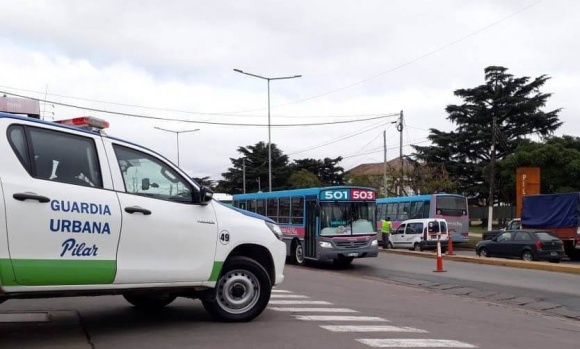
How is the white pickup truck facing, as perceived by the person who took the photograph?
facing away from the viewer and to the right of the viewer

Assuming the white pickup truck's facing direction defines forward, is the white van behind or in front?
in front

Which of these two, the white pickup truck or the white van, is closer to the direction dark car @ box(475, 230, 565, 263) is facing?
the white van

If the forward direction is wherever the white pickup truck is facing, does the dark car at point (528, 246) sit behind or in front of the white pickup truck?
in front

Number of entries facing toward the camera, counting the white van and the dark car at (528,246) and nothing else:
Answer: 0
